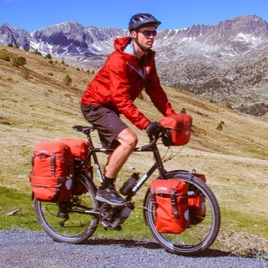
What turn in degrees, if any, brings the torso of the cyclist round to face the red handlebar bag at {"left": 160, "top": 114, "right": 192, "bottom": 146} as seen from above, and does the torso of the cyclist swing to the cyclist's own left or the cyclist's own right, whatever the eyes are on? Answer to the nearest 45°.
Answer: approximately 45° to the cyclist's own left

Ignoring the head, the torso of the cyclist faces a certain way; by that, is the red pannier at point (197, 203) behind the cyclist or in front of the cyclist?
in front

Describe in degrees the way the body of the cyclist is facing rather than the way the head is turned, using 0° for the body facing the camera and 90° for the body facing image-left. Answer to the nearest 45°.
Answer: approximately 315°
